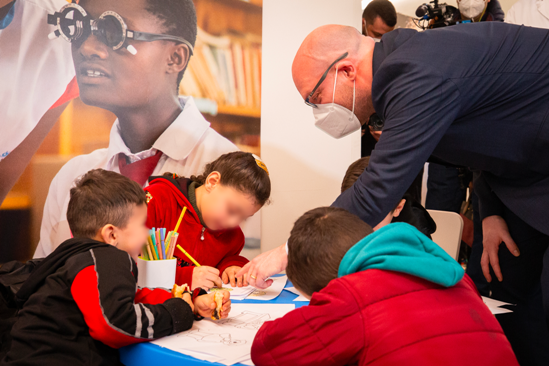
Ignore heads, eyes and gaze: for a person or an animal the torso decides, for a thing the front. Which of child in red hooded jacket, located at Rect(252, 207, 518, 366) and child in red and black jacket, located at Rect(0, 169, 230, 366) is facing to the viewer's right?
the child in red and black jacket

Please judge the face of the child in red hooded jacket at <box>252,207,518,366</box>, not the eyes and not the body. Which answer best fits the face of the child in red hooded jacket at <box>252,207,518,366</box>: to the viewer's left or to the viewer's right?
to the viewer's left

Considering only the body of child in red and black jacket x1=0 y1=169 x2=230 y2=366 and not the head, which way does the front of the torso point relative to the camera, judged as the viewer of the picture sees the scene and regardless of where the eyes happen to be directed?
to the viewer's right

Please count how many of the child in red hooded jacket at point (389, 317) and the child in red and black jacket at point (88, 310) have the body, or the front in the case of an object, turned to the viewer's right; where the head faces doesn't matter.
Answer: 1

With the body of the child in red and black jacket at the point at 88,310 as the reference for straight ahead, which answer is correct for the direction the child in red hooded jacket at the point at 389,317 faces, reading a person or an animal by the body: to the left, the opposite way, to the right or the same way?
to the left

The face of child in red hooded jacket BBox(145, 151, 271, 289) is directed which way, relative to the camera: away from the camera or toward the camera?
toward the camera

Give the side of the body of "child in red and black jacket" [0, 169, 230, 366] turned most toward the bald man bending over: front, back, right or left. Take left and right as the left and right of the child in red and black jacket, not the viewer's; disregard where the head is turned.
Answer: front

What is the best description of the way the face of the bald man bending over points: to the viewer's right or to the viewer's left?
to the viewer's left

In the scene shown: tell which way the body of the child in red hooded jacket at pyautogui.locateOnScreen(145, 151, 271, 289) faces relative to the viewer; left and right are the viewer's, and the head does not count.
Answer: facing the viewer and to the right of the viewer

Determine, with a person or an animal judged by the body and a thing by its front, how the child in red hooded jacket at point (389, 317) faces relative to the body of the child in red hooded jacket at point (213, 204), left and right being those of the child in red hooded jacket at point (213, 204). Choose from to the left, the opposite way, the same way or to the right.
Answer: the opposite way

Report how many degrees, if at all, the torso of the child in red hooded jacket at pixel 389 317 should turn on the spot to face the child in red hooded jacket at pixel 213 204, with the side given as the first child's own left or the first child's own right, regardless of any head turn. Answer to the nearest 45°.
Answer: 0° — they already face them

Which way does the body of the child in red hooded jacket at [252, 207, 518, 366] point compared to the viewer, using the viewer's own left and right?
facing away from the viewer and to the left of the viewer
